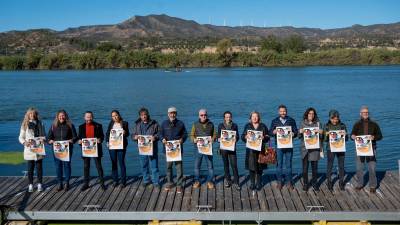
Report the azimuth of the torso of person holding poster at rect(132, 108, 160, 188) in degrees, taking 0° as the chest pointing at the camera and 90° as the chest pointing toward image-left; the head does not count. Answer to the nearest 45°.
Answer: approximately 0°

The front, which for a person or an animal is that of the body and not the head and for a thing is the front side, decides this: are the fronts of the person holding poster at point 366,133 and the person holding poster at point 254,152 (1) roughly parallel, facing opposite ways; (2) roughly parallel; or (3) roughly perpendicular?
roughly parallel

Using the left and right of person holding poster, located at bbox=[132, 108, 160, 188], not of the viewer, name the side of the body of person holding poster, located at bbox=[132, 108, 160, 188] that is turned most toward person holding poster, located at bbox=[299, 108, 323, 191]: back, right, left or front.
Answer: left

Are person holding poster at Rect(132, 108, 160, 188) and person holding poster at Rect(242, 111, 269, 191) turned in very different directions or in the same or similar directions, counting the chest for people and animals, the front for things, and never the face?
same or similar directions

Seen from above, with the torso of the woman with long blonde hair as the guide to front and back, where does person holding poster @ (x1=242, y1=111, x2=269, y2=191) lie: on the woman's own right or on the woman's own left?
on the woman's own left

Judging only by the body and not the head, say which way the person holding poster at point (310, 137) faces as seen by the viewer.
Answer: toward the camera

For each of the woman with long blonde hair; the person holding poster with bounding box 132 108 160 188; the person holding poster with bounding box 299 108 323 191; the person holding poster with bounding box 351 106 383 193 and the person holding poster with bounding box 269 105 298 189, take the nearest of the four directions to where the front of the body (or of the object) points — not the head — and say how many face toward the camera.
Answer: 5

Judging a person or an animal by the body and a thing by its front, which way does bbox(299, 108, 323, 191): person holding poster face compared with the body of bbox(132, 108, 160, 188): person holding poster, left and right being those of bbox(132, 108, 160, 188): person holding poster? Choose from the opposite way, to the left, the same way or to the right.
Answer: the same way

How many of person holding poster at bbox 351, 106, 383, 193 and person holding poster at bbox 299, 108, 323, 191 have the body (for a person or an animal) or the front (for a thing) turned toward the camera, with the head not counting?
2

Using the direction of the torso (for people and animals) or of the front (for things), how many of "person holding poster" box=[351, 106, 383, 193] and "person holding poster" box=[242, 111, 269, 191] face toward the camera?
2

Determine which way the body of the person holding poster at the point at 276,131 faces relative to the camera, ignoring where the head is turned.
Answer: toward the camera

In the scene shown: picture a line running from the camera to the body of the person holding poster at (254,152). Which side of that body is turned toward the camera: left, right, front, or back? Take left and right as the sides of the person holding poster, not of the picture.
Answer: front
